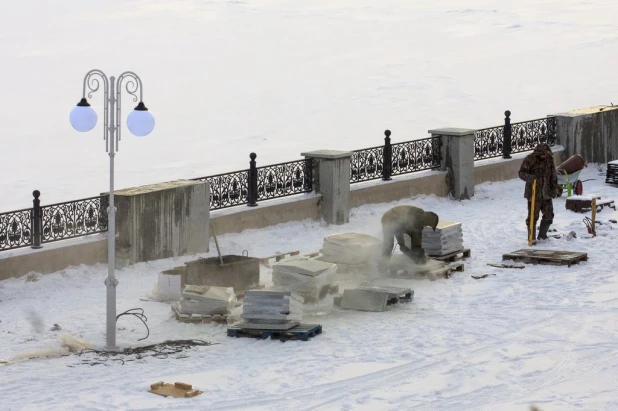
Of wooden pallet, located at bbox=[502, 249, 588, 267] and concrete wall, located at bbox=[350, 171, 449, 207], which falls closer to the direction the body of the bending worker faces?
the wooden pallet

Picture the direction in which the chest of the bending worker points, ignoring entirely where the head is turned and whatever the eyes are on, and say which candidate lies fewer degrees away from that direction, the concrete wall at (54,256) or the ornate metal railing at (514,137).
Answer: the ornate metal railing

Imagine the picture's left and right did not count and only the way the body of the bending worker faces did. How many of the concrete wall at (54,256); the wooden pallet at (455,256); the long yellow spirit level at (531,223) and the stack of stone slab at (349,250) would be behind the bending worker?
2

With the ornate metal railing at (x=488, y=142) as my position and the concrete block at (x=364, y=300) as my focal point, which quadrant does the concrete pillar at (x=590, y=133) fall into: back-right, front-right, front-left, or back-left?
back-left

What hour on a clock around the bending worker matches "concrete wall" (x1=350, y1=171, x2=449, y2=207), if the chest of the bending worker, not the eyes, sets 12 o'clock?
The concrete wall is roughly at 9 o'clock from the bending worker.

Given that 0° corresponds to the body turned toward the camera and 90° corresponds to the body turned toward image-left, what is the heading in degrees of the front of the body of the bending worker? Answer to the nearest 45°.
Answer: approximately 270°

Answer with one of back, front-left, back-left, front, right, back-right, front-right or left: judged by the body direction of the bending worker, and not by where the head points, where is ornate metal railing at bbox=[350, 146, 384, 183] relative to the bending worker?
left

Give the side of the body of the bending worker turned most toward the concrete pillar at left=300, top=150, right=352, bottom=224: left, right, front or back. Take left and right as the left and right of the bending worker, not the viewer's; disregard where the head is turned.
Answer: left

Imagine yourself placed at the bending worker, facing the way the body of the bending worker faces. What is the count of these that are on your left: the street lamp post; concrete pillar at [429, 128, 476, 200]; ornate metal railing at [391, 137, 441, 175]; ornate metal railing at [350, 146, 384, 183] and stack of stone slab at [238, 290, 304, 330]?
3

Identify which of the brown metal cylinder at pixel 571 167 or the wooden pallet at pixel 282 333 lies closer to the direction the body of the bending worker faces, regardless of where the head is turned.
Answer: the brown metal cylinder

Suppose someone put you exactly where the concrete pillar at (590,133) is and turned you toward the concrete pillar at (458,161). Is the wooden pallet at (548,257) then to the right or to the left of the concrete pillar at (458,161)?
left

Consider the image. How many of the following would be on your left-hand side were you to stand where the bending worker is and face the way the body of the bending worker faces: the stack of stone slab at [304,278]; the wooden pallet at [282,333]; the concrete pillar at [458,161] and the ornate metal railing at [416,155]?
2

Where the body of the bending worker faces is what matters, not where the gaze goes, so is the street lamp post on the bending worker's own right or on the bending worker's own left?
on the bending worker's own right

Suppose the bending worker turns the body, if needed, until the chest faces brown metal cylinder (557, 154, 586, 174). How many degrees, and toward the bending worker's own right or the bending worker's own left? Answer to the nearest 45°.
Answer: approximately 45° to the bending worker's own left

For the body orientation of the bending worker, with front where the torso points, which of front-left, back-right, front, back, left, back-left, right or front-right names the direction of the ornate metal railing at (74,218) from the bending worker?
back

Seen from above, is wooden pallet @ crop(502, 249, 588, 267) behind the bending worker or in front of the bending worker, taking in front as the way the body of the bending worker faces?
in front

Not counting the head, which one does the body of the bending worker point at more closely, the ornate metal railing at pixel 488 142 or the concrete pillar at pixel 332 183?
the ornate metal railing

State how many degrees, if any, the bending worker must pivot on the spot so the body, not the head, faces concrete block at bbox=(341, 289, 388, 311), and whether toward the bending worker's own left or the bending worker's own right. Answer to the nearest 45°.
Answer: approximately 90° to the bending worker's own right
